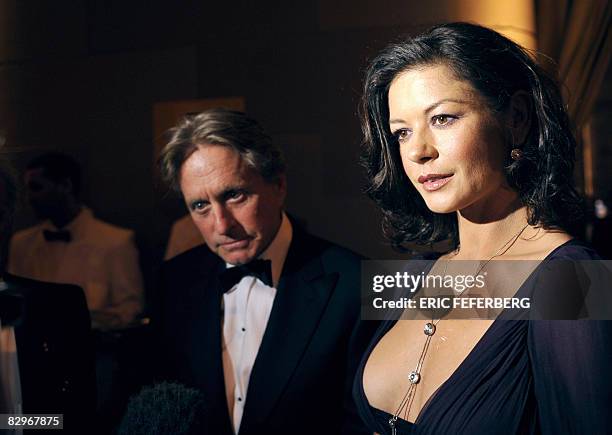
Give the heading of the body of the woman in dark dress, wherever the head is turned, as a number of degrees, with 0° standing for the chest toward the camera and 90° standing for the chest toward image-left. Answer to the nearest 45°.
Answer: approximately 45°

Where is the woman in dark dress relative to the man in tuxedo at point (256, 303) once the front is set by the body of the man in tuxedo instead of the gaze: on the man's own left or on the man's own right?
on the man's own left

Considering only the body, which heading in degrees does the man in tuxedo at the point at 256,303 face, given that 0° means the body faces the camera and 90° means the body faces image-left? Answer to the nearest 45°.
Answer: approximately 45°

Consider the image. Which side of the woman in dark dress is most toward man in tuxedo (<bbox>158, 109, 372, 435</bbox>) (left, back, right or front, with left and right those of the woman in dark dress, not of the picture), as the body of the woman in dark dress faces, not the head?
right
